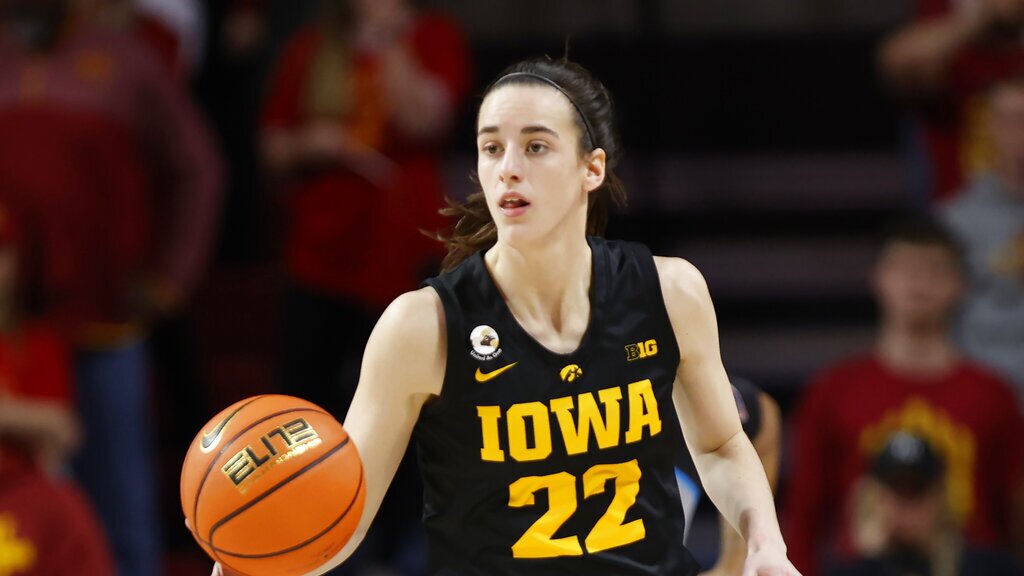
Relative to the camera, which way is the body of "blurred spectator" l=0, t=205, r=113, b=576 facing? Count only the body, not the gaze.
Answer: toward the camera

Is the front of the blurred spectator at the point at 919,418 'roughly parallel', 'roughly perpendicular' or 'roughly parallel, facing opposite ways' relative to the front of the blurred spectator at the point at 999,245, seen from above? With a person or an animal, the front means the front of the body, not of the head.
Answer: roughly parallel

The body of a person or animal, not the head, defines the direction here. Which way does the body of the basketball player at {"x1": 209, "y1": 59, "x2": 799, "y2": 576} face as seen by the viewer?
toward the camera

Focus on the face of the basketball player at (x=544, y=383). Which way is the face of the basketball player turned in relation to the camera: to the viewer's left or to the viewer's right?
to the viewer's left

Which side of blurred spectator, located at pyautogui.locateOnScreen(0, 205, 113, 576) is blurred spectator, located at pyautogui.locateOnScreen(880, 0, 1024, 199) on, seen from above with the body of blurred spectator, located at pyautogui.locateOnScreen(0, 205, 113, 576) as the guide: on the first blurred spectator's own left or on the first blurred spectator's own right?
on the first blurred spectator's own left

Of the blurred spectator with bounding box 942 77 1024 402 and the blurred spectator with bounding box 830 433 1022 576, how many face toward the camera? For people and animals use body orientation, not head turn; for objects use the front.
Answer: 2

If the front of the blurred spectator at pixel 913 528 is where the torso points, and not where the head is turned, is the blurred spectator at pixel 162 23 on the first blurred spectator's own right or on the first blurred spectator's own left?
on the first blurred spectator's own right

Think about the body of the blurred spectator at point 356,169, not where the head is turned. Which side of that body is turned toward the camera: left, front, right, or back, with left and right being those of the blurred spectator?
front

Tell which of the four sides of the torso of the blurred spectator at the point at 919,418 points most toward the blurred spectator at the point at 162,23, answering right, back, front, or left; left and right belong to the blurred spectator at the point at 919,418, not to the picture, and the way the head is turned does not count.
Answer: right

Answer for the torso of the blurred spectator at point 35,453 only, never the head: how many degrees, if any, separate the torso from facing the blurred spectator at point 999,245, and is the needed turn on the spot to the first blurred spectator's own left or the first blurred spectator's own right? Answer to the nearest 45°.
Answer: approximately 90° to the first blurred spectator's own left

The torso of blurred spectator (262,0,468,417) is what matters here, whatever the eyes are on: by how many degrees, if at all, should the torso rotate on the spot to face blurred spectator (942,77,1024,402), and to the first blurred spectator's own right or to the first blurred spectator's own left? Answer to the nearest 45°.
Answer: approximately 90° to the first blurred spectator's own left
